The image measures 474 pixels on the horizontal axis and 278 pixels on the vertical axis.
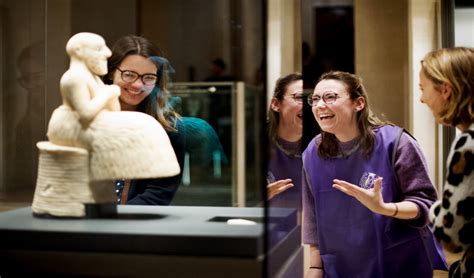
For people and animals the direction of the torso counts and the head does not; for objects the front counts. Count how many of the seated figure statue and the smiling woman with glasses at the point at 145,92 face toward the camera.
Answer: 1

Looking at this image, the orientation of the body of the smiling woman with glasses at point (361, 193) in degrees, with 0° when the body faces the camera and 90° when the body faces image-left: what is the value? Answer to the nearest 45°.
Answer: approximately 45°

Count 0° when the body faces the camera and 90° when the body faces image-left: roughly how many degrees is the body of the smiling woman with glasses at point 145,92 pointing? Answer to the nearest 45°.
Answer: approximately 0°

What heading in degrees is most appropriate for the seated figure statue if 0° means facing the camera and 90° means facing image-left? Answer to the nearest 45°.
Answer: approximately 270°

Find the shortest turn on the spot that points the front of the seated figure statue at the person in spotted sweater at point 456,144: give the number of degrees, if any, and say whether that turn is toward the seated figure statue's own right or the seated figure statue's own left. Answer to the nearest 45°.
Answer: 0° — it already faces them
